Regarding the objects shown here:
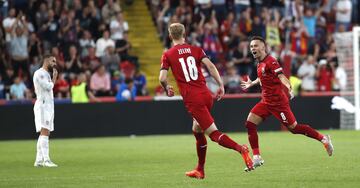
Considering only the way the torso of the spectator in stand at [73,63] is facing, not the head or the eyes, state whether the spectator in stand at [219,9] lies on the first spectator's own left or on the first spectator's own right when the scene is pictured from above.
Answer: on the first spectator's own left

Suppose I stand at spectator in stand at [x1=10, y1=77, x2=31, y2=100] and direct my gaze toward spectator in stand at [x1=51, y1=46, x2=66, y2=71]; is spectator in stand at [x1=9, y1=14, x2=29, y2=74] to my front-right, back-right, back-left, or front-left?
front-left

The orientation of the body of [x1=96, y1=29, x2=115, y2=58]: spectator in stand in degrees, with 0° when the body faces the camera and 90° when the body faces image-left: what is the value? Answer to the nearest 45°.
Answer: approximately 0°

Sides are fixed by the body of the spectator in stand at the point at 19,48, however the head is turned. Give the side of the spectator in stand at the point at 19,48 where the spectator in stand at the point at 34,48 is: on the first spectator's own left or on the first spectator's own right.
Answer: on the first spectator's own left

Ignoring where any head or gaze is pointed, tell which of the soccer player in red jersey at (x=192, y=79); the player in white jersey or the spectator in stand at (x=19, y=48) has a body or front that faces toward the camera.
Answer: the spectator in stand

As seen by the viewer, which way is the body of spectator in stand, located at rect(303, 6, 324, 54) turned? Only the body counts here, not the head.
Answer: toward the camera

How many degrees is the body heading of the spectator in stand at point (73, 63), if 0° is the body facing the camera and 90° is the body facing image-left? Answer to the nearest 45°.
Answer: approximately 0°

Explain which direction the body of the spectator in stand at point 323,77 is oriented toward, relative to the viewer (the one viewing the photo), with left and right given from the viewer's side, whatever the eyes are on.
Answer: facing the viewer

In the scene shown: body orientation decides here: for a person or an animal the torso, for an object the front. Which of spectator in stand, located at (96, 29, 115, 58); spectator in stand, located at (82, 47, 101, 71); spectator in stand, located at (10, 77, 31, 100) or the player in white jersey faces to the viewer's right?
the player in white jersey

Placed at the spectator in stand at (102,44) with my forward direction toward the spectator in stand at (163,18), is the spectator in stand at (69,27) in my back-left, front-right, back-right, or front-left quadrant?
back-left

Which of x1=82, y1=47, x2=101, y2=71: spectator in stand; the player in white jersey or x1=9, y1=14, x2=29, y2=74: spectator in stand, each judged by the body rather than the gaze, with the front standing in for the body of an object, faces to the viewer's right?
the player in white jersey

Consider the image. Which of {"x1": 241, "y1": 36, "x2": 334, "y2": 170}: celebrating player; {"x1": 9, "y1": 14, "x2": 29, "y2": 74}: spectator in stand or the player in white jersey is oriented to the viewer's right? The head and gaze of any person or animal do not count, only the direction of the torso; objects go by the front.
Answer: the player in white jersey

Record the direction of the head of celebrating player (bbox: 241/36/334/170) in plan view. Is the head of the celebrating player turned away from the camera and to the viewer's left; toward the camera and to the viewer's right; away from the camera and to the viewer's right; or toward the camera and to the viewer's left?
toward the camera and to the viewer's left
